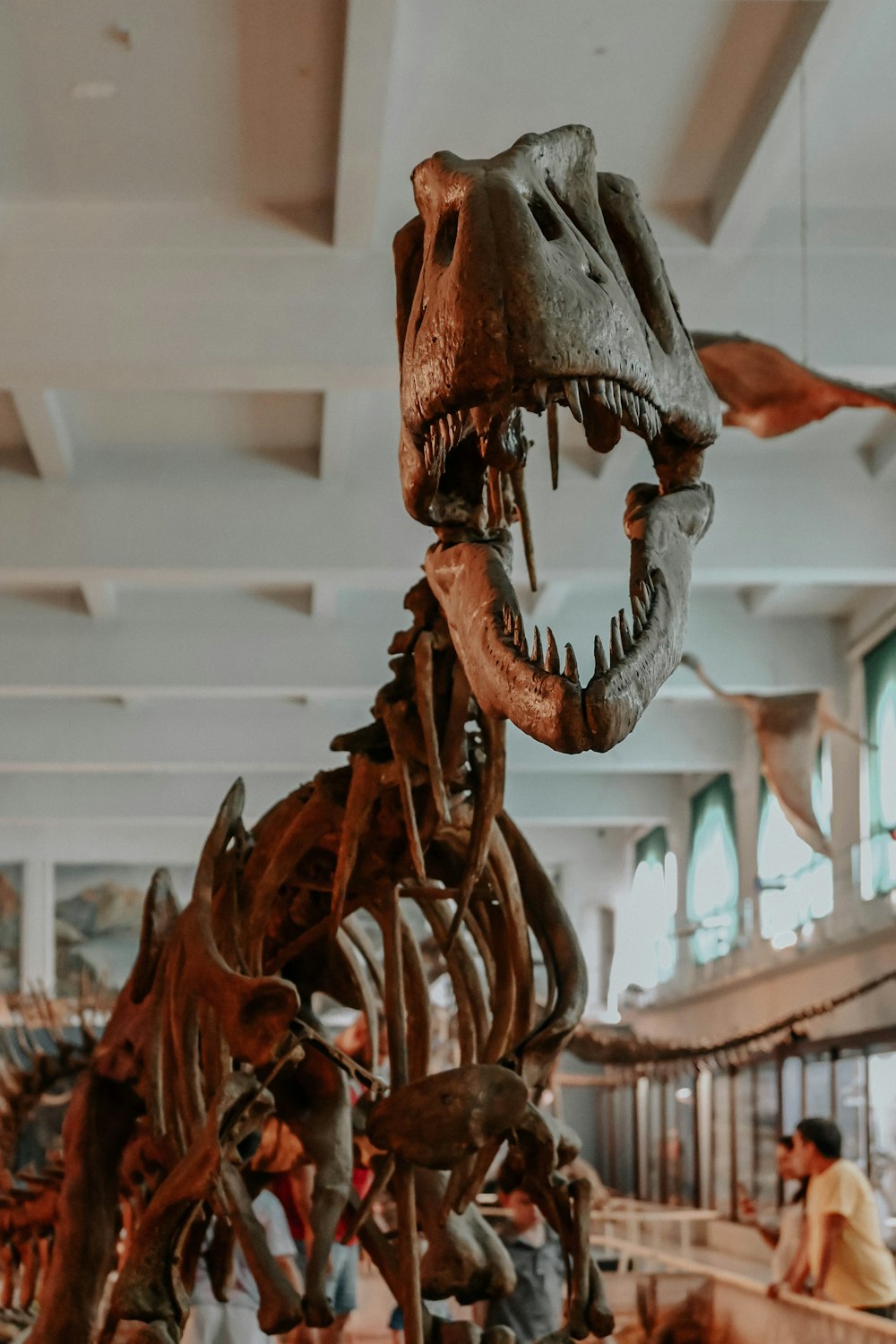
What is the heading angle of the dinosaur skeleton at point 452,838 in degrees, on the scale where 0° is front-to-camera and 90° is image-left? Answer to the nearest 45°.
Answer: approximately 315°

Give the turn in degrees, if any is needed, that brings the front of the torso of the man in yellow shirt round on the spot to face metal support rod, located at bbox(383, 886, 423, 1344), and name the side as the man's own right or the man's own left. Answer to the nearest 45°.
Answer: approximately 90° to the man's own left

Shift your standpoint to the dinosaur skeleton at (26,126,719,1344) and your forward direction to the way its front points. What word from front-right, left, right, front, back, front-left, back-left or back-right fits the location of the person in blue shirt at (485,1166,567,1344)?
back-left

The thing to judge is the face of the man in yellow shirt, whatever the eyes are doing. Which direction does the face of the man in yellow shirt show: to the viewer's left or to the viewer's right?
to the viewer's left

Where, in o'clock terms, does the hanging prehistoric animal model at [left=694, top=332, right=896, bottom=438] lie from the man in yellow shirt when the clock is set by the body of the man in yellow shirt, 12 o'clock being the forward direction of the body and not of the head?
The hanging prehistoric animal model is roughly at 9 o'clock from the man in yellow shirt.

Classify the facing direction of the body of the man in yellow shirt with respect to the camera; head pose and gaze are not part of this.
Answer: to the viewer's left

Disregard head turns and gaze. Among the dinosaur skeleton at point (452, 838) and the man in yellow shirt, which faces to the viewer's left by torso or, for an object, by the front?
the man in yellow shirt
